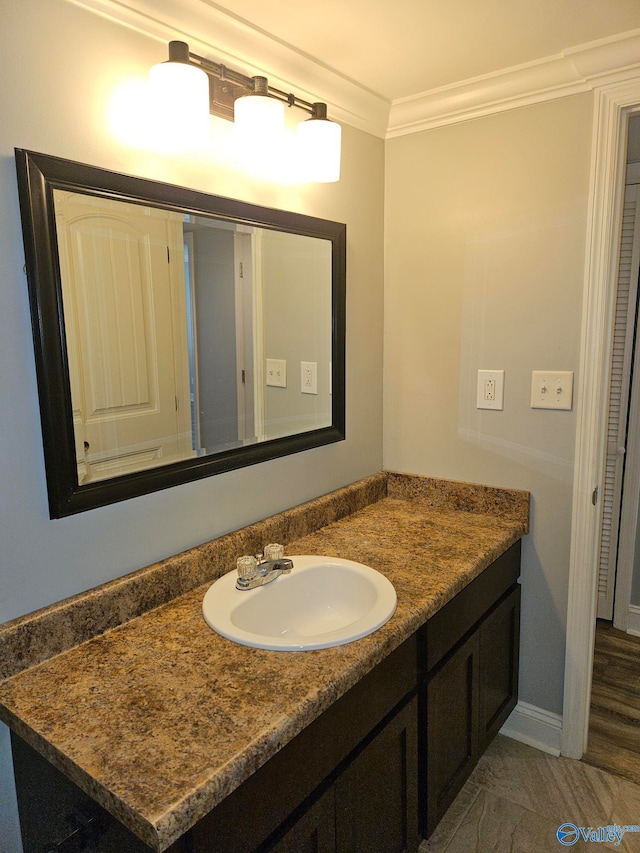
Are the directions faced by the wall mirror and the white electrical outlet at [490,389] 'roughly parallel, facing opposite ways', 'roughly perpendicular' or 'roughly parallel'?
roughly perpendicular

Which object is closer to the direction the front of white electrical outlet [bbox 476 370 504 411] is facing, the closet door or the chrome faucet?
the chrome faucet

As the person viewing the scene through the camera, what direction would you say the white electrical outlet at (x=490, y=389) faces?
facing the viewer

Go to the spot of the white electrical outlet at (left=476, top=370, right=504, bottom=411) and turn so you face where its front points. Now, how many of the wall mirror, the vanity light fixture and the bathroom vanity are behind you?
0

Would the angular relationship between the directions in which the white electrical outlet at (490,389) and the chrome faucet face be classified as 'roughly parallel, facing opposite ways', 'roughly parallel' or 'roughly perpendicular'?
roughly perpendicular

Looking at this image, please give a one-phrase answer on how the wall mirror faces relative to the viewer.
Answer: facing the viewer and to the right of the viewer

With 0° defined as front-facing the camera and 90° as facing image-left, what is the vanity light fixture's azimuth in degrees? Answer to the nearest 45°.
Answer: approximately 315°

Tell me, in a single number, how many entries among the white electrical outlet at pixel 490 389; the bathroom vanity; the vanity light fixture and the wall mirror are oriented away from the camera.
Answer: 0

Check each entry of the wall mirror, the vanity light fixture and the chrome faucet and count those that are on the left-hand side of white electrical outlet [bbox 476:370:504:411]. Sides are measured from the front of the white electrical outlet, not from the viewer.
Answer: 0

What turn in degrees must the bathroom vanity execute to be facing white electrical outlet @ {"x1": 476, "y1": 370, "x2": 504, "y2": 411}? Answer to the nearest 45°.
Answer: approximately 90° to its left

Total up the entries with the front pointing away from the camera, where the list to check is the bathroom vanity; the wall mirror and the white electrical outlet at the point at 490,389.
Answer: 0

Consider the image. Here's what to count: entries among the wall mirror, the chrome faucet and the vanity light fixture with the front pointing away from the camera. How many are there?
0

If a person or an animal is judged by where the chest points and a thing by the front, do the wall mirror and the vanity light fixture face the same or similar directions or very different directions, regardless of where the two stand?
same or similar directions

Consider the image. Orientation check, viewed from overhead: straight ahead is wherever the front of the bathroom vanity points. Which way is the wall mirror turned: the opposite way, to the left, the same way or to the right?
the same way
